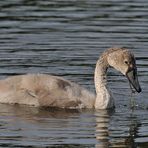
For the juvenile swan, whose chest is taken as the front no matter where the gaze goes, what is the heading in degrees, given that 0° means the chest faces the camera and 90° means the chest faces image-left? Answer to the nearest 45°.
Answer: approximately 270°
